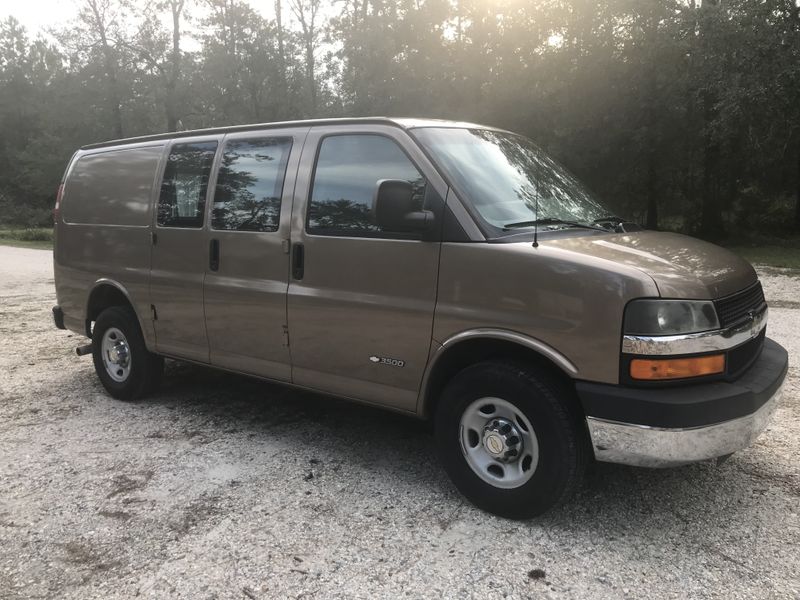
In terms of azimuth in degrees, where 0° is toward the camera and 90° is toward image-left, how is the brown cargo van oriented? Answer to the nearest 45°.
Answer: approximately 315°
